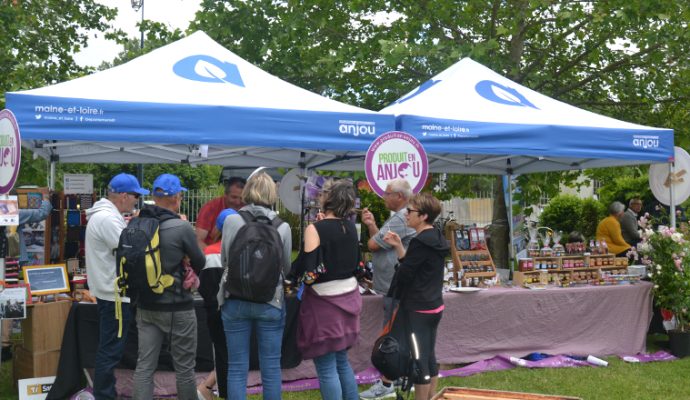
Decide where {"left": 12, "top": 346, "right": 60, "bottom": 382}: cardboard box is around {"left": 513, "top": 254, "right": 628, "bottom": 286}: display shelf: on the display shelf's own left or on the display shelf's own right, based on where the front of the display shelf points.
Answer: on the display shelf's own right

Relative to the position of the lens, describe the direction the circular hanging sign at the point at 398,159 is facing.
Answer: facing the viewer

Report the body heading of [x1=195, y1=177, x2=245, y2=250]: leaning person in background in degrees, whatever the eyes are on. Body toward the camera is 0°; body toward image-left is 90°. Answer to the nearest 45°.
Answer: approximately 315°

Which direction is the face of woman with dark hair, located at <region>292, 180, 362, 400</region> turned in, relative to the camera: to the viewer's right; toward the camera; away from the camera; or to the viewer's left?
away from the camera

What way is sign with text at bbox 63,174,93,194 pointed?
toward the camera

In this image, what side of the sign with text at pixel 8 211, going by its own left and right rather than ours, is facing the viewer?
front

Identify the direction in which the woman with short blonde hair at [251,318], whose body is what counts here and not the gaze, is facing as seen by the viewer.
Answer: away from the camera

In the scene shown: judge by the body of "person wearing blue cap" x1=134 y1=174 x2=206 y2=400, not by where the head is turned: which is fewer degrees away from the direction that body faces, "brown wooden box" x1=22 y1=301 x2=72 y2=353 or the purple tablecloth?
the purple tablecloth

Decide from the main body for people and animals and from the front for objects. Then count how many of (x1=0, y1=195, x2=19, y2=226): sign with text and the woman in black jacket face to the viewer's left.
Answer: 1

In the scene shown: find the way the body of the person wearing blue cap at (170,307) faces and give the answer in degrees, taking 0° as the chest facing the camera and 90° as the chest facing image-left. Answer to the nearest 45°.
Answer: approximately 225°
